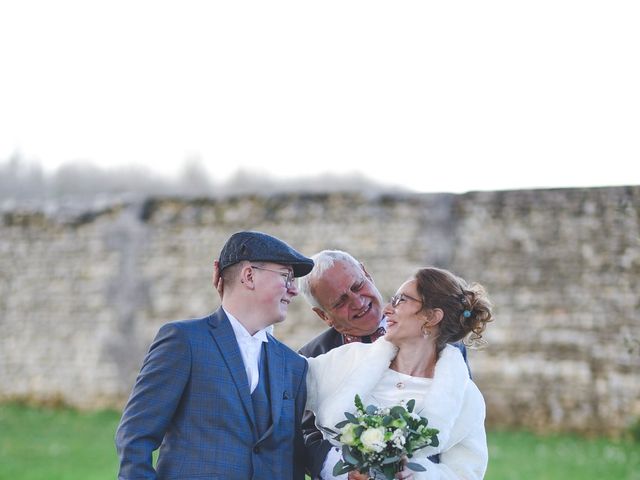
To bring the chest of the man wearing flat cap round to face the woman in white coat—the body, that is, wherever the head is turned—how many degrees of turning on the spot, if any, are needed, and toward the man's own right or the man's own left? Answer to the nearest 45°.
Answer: approximately 45° to the man's own left

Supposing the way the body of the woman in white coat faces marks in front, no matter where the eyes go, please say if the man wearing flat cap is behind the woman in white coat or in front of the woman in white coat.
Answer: in front

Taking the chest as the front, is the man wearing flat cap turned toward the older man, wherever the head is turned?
no

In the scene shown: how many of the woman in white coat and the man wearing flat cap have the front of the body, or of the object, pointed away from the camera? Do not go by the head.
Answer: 0

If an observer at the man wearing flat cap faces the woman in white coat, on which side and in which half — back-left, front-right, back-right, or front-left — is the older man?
front-left

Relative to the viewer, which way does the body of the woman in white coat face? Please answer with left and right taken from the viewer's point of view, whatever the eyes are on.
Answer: facing the viewer and to the left of the viewer

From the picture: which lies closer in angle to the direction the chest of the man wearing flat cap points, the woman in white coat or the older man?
the woman in white coat

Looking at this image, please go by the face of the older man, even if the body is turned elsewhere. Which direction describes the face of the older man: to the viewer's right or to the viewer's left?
to the viewer's right

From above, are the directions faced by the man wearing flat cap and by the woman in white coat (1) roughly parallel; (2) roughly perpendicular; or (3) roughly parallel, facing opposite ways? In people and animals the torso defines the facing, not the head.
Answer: roughly perpendicular

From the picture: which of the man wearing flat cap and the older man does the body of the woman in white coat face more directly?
the man wearing flat cap

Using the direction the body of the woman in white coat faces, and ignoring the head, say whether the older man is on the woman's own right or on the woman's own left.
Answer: on the woman's own right

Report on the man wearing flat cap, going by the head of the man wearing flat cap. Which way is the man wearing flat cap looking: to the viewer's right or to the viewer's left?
to the viewer's right

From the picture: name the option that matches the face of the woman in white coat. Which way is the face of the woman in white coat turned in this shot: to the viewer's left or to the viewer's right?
to the viewer's left

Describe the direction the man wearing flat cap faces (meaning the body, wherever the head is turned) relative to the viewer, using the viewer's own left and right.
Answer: facing the viewer and to the right of the viewer
